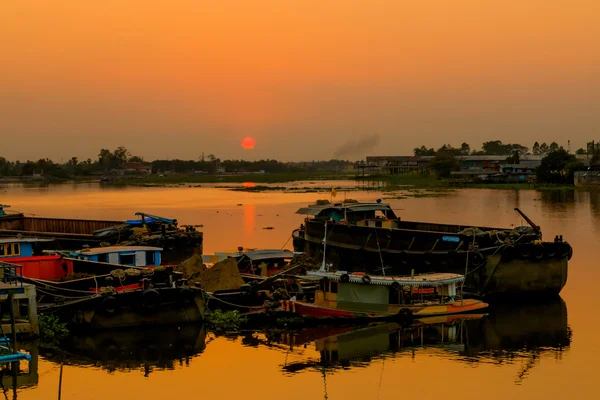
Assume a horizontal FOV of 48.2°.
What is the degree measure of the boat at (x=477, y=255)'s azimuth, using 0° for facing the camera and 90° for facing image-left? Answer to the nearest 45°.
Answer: approximately 315°

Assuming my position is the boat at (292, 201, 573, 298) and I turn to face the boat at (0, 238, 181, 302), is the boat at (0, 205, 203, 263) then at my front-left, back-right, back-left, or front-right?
front-right

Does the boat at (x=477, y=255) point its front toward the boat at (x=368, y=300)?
no

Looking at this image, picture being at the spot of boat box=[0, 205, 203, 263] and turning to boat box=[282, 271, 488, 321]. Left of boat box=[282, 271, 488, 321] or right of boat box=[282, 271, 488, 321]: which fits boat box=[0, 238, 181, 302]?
right

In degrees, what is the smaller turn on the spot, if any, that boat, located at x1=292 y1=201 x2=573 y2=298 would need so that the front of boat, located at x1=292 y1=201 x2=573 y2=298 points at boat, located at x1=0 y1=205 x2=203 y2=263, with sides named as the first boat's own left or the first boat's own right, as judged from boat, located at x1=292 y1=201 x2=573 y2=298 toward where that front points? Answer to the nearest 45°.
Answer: approximately 135° to the first boat's own right

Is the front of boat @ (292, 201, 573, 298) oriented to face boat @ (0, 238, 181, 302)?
no

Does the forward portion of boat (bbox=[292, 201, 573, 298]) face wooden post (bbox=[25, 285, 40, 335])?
no

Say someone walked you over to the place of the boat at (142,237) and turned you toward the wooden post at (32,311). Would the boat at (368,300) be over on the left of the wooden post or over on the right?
left

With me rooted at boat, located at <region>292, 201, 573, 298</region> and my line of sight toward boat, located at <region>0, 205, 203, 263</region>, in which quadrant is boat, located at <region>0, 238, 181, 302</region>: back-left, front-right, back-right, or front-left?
front-left

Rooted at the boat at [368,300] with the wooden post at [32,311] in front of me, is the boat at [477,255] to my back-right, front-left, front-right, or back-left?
back-right
